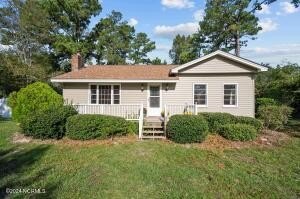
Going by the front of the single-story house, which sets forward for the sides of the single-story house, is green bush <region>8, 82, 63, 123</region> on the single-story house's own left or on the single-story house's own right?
on the single-story house's own right

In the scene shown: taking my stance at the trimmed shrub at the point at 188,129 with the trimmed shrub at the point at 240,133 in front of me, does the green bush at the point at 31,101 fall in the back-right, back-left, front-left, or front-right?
back-left

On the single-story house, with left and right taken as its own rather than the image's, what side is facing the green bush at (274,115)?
left

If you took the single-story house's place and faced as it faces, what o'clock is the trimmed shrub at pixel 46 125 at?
The trimmed shrub is roughly at 2 o'clock from the single-story house.

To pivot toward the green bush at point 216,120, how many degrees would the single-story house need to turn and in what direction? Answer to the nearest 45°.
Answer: approximately 45° to its left

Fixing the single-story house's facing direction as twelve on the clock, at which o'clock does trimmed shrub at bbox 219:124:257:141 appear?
The trimmed shrub is roughly at 11 o'clock from the single-story house.

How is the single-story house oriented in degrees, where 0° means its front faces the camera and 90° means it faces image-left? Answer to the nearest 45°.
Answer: approximately 0°

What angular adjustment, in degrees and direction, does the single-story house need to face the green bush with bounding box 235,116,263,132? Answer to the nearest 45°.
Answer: approximately 45° to its left
